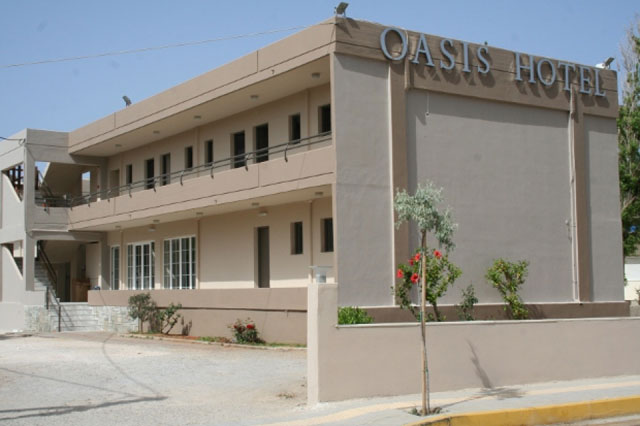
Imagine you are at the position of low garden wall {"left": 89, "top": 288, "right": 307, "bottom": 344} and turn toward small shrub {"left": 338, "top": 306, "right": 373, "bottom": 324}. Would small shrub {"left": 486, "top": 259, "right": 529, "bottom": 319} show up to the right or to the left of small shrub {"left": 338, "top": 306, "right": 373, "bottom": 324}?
left

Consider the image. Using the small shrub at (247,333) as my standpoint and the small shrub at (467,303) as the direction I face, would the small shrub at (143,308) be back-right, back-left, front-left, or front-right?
back-left
